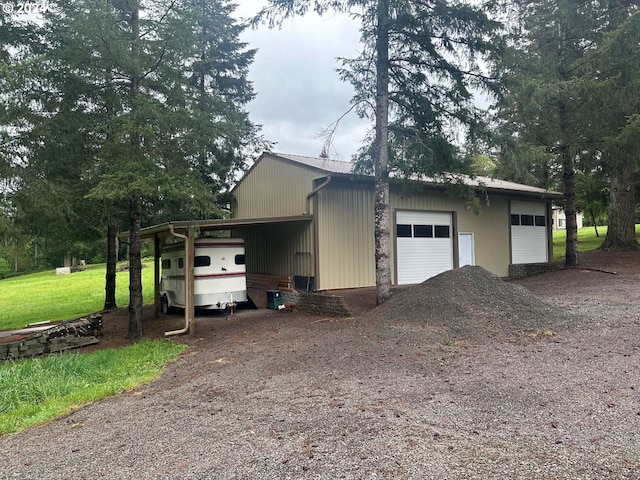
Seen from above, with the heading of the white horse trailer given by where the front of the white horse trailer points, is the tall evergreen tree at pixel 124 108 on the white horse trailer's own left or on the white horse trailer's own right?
on the white horse trailer's own right

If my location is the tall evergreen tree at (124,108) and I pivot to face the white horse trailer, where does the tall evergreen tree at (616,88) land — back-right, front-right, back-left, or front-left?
front-right

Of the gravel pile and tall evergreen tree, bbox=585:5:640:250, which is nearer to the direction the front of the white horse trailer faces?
the gravel pile

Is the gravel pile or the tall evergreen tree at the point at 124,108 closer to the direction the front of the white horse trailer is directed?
the gravel pile

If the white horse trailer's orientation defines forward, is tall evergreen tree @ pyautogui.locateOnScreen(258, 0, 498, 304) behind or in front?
in front

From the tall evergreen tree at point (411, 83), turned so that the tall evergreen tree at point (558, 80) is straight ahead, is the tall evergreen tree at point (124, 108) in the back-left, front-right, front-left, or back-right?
back-left

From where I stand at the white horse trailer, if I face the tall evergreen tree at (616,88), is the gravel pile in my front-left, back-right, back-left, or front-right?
front-right

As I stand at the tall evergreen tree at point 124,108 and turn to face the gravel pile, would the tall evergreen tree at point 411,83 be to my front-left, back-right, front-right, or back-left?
front-left

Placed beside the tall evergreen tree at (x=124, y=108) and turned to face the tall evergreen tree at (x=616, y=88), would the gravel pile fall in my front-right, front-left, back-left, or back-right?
front-right

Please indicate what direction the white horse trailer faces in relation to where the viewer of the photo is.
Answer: facing the viewer and to the right of the viewer
